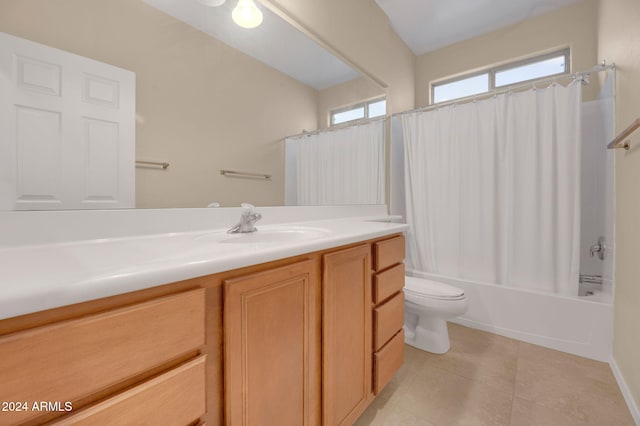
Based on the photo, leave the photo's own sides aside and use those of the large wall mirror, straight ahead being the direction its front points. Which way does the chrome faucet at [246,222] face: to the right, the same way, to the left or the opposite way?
the same way

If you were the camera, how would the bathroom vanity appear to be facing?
facing the viewer and to the right of the viewer

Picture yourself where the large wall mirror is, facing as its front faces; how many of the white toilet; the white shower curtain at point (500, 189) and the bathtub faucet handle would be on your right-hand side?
0

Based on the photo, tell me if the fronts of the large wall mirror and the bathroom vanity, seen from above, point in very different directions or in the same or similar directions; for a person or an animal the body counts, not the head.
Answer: same or similar directions

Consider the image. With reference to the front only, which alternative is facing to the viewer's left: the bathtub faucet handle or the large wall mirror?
the bathtub faucet handle

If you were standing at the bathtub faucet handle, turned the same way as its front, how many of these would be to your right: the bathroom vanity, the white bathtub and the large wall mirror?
0

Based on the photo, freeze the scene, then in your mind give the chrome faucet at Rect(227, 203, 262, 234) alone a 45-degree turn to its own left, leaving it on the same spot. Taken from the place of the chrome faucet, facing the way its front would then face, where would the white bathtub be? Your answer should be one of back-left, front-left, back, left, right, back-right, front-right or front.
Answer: front

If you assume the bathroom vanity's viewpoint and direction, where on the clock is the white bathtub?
The white bathtub is roughly at 10 o'clock from the bathroom vanity.

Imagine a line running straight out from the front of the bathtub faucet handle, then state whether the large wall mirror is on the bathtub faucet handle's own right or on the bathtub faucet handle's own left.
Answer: on the bathtub faucet handle's own left

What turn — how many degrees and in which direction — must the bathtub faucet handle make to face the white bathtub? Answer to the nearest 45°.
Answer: approximately 45° to its left

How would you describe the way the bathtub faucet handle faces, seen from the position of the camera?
facing to the left of the viewer

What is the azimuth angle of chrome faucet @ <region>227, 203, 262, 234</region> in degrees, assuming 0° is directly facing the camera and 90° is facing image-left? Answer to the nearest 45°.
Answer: approximately 315°

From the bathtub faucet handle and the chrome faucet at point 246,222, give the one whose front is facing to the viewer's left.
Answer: the bathtub faucet handle

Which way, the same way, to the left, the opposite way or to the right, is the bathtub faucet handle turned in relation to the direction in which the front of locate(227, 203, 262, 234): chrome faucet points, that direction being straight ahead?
the opposite way
